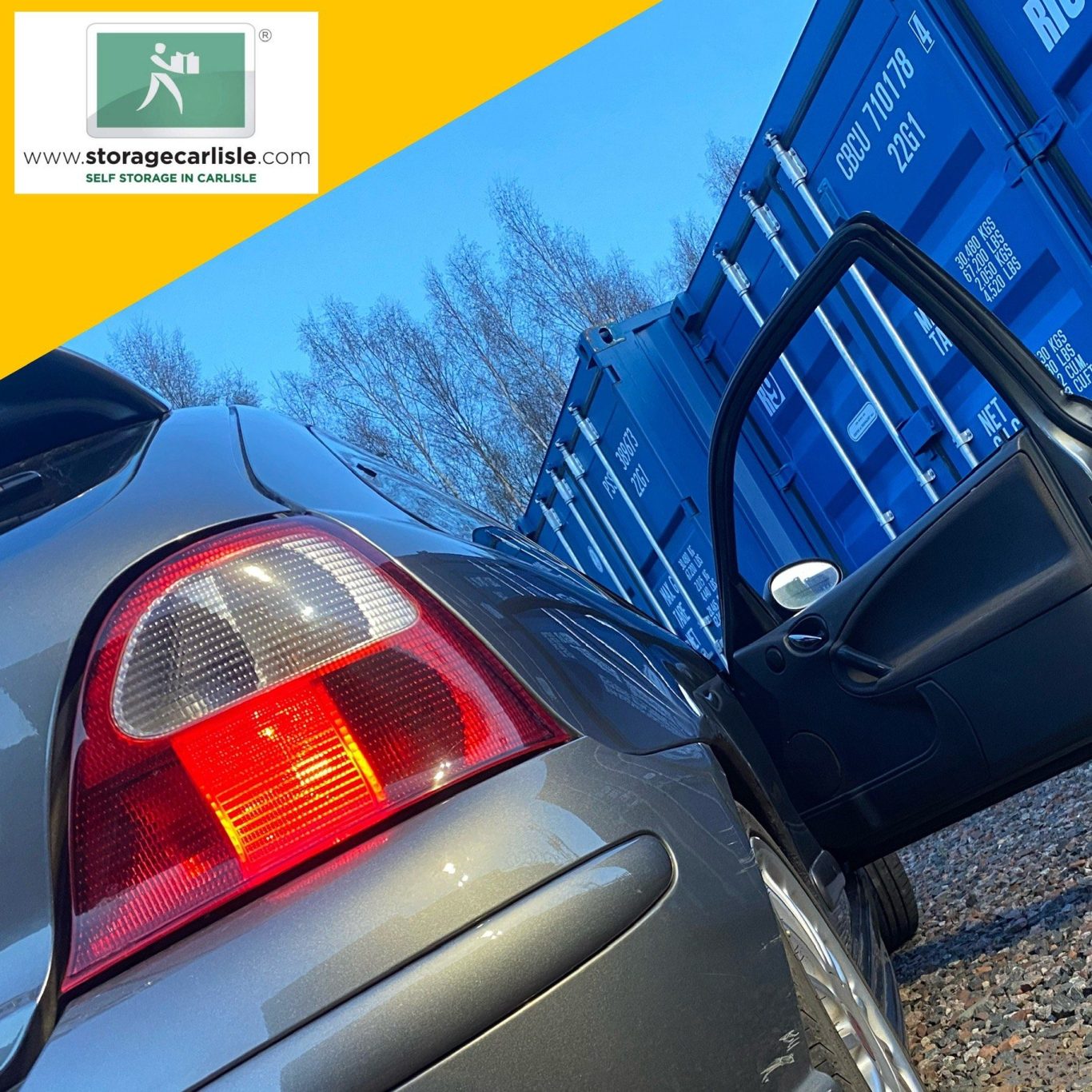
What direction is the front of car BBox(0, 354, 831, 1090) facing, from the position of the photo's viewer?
facing away from the viewer and to the right of the viewer

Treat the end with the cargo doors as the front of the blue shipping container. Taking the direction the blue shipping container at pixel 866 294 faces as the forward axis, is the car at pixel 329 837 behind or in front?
in front

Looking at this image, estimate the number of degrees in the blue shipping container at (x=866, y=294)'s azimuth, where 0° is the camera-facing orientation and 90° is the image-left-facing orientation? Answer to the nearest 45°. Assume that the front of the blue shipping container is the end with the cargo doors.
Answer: approximately 45°
